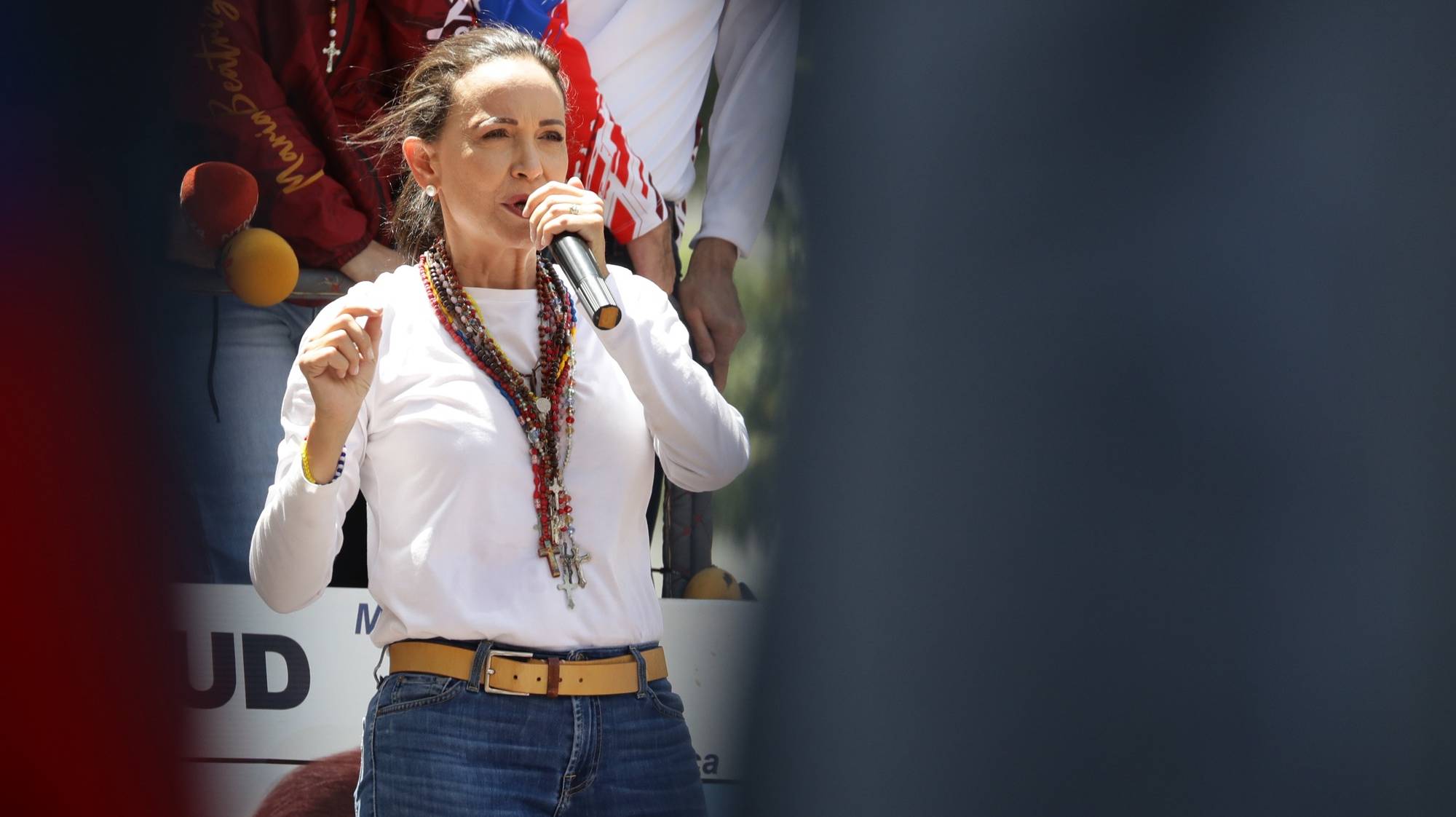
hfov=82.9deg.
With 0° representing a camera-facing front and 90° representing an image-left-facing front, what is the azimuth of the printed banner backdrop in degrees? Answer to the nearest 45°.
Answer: approximately 0°

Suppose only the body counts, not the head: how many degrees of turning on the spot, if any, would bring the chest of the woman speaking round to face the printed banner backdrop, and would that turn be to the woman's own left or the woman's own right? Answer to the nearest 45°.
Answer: approximately 180°

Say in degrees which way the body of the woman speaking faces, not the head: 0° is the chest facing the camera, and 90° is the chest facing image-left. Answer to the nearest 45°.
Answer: approximately 315°

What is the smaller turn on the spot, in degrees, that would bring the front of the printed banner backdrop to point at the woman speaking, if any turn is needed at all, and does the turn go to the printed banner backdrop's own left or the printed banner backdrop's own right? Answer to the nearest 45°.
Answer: approximately 45° to the printed banner backdrop's own left
